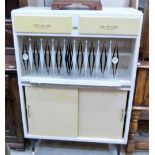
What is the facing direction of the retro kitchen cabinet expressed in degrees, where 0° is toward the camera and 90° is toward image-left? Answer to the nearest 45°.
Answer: approximately 0°
